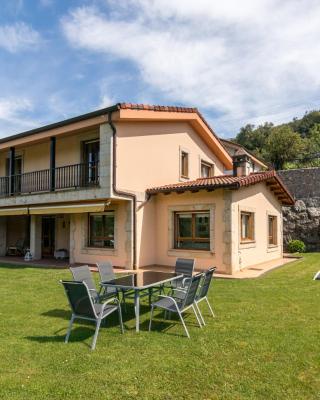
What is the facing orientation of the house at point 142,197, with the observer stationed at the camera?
facing the viewer and to the left of the viewer

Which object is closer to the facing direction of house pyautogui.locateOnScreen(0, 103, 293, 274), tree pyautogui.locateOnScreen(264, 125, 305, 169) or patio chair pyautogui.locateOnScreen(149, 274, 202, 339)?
the patio chair

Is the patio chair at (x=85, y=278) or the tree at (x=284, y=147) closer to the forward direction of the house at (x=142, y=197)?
the patio chair

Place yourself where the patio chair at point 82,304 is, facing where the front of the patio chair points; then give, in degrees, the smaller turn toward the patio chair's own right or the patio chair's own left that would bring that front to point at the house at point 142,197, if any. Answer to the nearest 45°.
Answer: approximately 45° to the patio chair's own left

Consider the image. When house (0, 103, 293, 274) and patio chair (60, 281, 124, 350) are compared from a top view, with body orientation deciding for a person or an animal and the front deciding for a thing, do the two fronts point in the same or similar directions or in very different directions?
very different directions

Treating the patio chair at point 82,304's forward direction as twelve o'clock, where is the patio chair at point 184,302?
the patio chair at point 184,302 is roughly at 1 o'clock from the patio chair at point 82,304.

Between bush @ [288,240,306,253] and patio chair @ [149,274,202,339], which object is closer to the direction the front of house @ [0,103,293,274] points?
the patio chair

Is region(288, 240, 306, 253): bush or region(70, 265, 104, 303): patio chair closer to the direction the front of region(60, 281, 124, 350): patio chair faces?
the bush

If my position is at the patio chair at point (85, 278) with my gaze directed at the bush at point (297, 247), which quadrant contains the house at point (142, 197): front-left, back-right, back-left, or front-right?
front-left

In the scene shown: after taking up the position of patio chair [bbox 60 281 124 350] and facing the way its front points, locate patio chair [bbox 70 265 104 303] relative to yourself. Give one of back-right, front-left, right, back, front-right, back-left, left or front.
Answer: front-left

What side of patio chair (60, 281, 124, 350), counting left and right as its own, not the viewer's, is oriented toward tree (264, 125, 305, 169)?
front

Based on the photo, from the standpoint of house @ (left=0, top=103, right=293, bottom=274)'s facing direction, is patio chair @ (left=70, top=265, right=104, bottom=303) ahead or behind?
ahead

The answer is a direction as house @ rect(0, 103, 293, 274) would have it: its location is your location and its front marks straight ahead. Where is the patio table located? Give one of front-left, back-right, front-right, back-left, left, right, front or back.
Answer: front-left

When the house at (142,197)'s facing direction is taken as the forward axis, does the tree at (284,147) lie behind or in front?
behind

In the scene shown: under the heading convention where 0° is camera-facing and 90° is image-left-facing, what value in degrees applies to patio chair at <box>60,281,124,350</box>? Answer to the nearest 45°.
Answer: approximately 225°

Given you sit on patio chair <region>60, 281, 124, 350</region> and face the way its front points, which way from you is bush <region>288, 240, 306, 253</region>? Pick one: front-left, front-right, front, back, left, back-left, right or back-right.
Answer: front
